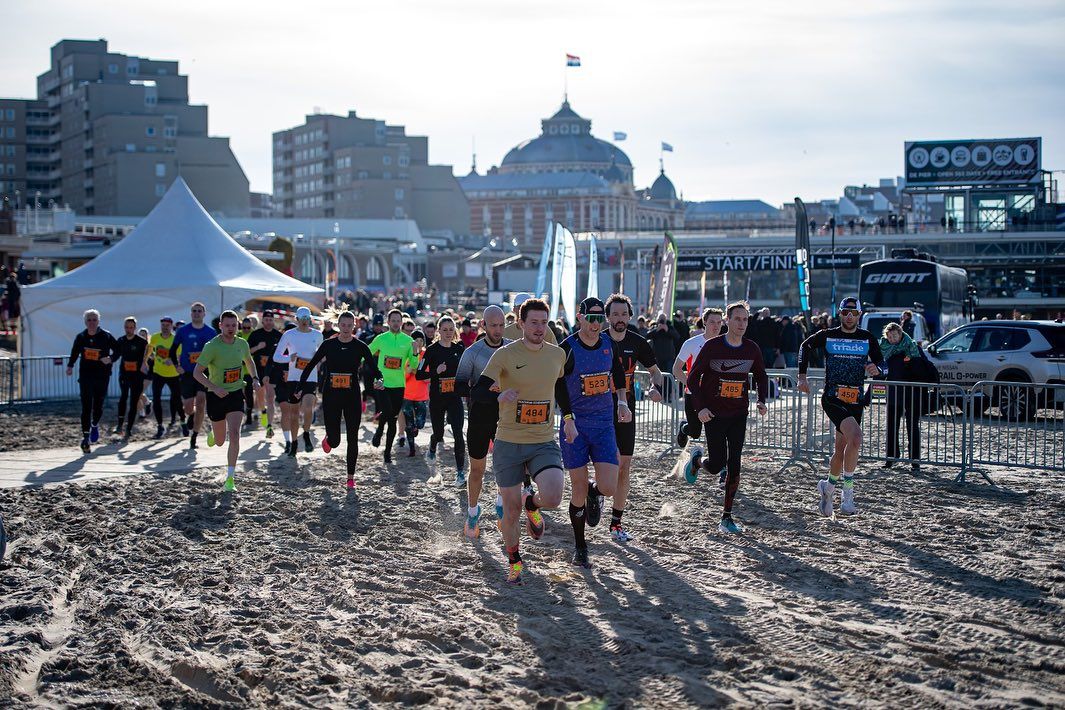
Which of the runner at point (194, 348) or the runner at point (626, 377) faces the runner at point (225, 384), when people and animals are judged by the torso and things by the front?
the runner at point (194, 348)

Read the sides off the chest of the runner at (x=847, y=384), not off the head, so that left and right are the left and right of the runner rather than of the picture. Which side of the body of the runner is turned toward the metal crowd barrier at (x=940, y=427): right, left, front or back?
back

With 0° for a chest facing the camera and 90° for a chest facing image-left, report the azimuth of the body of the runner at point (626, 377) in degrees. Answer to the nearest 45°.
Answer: approximately 0°

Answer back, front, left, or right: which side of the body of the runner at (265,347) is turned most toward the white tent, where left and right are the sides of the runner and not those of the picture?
back
